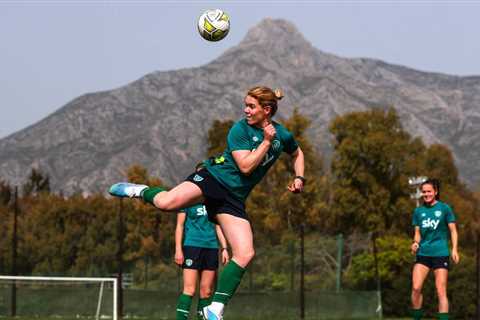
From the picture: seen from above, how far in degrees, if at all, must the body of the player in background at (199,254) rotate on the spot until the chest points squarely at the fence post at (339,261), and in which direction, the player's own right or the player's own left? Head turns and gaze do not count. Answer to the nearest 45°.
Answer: approximately 180°

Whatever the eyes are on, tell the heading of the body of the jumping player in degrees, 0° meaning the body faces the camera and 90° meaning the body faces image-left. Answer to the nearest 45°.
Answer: approximately 315°

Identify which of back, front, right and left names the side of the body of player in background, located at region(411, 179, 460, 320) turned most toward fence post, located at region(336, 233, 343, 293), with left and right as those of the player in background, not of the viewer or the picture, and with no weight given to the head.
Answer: back

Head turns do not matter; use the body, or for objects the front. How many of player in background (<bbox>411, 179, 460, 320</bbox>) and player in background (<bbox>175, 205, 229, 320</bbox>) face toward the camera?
2

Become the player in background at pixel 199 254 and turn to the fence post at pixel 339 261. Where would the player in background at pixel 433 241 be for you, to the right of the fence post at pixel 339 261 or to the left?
right

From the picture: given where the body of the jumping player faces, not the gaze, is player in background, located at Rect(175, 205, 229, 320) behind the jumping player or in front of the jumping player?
behind

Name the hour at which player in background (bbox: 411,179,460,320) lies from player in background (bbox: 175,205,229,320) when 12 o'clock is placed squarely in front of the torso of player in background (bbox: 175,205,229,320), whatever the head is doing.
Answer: player in background (bbox: 411,179,460,320) is roughly at 8 o'clock from player in background (bbox: 175,205,229,320).
